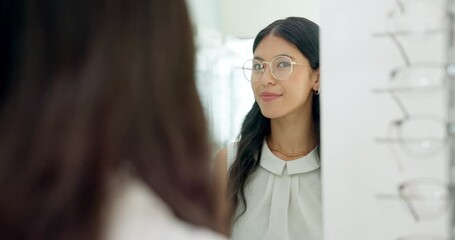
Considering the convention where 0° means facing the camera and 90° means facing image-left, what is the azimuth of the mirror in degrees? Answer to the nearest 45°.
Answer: approximately 0°
